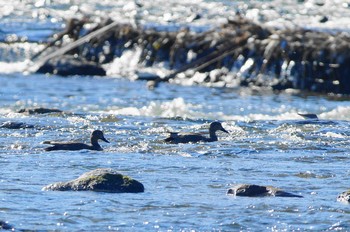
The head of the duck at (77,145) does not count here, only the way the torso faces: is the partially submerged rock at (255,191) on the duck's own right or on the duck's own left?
on the duck's own right

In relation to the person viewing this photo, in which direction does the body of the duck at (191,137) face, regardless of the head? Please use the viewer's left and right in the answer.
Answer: facing to the right of the viewer

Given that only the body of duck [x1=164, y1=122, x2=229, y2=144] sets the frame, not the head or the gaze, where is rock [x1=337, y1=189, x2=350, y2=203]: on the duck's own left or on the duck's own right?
on the duck's own right

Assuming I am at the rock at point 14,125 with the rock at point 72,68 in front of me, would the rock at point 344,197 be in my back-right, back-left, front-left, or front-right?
back-right

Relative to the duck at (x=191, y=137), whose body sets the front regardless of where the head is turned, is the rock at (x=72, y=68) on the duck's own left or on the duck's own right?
on the duck's own left

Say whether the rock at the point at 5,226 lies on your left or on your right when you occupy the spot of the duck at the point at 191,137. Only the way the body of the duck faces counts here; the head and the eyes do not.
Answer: on your right

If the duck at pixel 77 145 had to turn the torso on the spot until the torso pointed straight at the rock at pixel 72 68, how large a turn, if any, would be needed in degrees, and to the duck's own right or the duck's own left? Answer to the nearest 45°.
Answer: approximately 90° to the duck's own left

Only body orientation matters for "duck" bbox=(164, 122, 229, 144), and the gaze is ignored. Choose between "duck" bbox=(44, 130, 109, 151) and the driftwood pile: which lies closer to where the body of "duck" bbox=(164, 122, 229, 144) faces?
the driftwood pile

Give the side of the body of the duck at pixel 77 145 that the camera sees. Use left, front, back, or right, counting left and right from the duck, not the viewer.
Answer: right

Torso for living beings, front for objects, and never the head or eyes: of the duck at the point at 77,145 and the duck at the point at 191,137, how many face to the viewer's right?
2
